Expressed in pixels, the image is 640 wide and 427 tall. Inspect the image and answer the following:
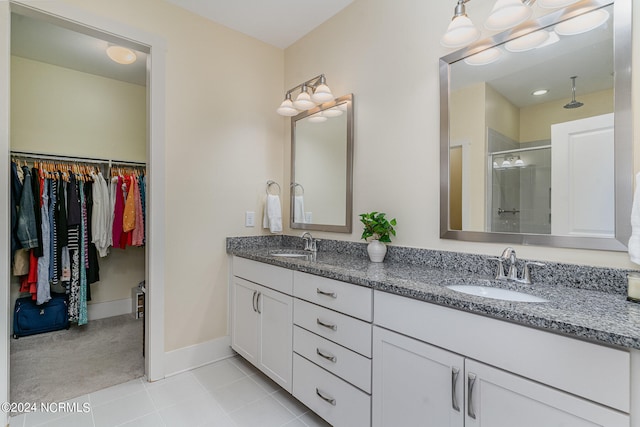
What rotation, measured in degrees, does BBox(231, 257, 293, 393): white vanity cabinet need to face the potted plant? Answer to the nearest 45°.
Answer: approximately 135° to its left

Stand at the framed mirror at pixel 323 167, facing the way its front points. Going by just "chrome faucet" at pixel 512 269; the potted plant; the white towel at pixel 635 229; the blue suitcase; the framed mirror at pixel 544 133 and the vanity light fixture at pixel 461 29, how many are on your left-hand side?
5

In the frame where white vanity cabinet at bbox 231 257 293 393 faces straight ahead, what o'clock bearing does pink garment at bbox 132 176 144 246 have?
The pink garment is roughly at 3 o'clock from the white vanity cabinet.

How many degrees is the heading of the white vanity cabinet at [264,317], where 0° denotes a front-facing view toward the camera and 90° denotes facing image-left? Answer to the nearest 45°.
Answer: approximately 45°

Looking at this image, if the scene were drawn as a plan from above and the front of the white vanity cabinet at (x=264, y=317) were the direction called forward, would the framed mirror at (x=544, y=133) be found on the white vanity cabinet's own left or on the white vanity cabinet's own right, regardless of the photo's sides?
on the white vanity cabinet's own left

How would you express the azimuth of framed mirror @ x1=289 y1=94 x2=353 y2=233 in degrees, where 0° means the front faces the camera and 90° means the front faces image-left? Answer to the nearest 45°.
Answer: approximately 45°

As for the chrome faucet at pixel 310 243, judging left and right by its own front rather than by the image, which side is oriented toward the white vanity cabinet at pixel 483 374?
left

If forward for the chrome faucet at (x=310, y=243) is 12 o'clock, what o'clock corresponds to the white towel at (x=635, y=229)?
The white towel is roughly at 9 o'clock from the chrome faucet.
